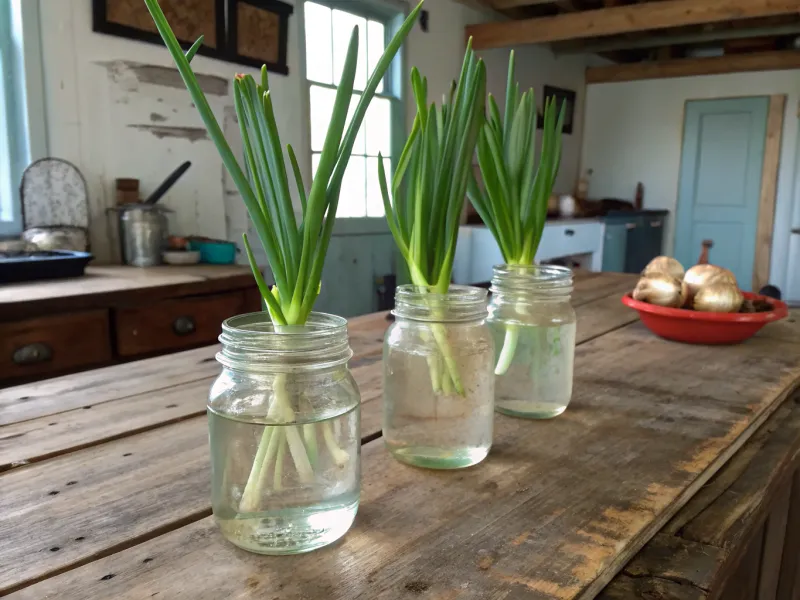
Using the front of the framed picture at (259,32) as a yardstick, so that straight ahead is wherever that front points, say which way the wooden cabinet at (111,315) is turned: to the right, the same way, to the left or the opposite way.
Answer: the same way

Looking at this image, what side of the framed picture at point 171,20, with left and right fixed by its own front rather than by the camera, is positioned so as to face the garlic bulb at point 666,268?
front

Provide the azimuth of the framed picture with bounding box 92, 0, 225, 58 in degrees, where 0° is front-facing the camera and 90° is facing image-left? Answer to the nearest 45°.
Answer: approximately 315°

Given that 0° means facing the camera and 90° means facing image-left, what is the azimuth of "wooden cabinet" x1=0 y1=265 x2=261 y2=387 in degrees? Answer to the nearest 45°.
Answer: approximately 315°

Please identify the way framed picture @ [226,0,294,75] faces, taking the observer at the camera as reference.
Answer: facing the viewer and to the right of the viewer

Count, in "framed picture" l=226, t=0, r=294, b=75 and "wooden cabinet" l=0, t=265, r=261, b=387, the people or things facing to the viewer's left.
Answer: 0

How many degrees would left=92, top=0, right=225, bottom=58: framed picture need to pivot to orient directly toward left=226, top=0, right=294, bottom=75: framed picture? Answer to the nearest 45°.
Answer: approximately 90° to its left

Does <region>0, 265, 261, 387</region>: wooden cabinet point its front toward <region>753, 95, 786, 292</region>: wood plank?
no

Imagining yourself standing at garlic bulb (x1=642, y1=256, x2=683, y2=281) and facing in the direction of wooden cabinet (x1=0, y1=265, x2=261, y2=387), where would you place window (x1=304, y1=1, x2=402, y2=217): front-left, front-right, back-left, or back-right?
front-right

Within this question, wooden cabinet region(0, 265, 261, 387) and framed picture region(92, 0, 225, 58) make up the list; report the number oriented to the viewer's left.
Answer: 0

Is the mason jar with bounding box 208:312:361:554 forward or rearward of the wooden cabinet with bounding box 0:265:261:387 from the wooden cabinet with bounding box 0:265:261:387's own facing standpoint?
forward

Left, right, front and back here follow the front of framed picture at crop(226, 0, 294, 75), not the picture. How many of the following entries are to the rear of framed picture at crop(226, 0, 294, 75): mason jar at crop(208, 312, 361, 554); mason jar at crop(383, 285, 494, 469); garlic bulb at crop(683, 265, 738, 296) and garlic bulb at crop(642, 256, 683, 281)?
0

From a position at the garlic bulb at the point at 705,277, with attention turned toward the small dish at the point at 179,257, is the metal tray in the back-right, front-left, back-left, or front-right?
front-left

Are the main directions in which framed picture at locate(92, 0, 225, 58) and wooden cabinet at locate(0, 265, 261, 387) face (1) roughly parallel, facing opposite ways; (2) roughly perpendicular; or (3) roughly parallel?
roughly parallel

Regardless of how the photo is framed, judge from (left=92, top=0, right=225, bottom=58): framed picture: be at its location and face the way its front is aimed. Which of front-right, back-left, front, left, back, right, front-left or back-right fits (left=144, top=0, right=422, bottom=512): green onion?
front-right

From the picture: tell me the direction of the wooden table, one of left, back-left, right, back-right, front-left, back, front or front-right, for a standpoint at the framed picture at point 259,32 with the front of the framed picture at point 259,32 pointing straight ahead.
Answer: front-right
